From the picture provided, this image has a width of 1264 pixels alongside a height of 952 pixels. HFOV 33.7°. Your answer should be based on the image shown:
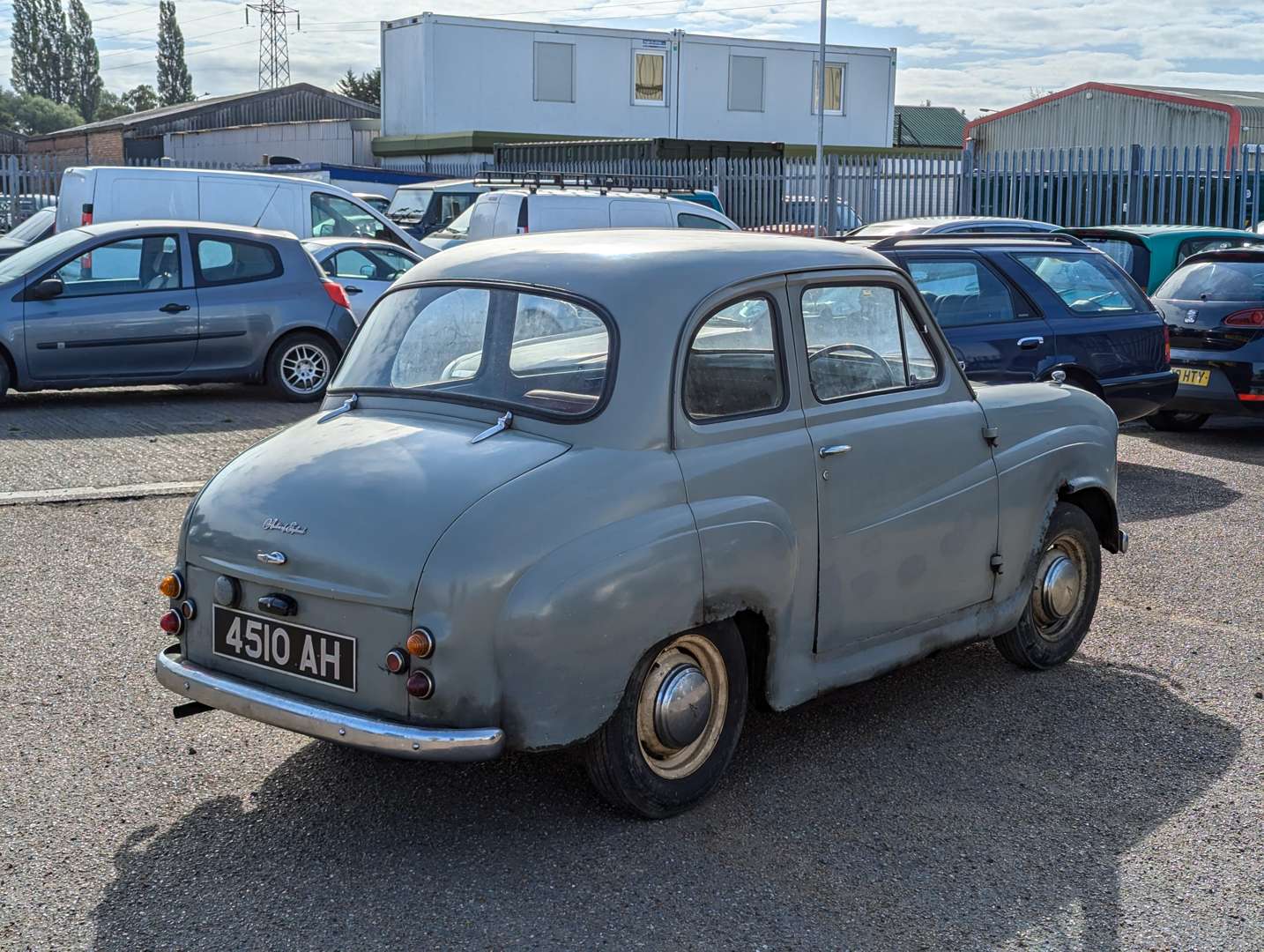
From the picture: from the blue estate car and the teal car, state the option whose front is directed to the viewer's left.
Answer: the blue estate car

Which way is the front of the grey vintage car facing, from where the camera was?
facing away from the viewer and to the right of the viewer

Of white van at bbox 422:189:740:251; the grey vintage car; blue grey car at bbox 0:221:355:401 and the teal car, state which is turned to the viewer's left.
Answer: the blue grey car

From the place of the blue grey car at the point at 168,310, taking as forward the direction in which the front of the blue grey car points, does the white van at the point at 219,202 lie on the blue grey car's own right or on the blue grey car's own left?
on the blue grey car's own right

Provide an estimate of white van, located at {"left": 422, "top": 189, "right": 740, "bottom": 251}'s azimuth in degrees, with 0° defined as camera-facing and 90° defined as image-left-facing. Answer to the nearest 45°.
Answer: approximately 225°

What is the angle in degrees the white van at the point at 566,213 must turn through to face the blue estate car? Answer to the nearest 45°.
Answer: approximately 135° to its right

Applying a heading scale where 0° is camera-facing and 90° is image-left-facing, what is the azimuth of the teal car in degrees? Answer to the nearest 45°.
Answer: approximately 225°

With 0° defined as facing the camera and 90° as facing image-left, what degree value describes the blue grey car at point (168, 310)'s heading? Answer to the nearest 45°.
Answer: approximately 90°

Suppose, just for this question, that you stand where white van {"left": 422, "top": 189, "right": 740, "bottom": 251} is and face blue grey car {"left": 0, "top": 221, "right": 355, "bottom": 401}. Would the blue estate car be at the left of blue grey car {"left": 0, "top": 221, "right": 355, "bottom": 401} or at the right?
left

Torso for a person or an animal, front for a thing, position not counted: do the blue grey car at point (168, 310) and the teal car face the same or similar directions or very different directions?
very different directions
